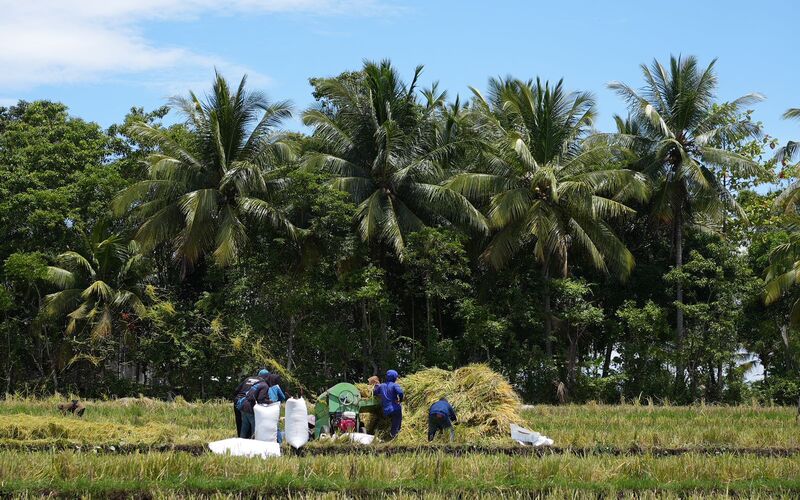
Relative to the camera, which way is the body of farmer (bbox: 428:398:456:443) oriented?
away from the camera

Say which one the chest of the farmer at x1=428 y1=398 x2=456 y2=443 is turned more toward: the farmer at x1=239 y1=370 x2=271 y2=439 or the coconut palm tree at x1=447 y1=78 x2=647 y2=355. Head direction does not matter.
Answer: the coconut palm tree

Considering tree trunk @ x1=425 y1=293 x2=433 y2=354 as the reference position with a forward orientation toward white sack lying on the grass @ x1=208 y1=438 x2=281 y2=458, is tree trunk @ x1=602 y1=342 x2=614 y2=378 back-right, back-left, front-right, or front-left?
back-left

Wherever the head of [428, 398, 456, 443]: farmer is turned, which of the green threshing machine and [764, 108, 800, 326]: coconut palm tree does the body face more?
the coconut palm tree

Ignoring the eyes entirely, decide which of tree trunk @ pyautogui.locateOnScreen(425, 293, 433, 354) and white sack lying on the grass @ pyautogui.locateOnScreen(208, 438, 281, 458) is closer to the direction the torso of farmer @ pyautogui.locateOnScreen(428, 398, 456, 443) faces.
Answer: the tree trunk

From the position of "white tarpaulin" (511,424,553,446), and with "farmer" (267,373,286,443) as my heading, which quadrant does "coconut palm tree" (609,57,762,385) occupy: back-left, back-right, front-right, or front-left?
back-right

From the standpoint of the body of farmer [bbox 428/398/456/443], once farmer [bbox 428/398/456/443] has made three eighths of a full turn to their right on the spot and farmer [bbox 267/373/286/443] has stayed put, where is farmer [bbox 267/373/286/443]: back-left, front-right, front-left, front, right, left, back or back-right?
back-right
